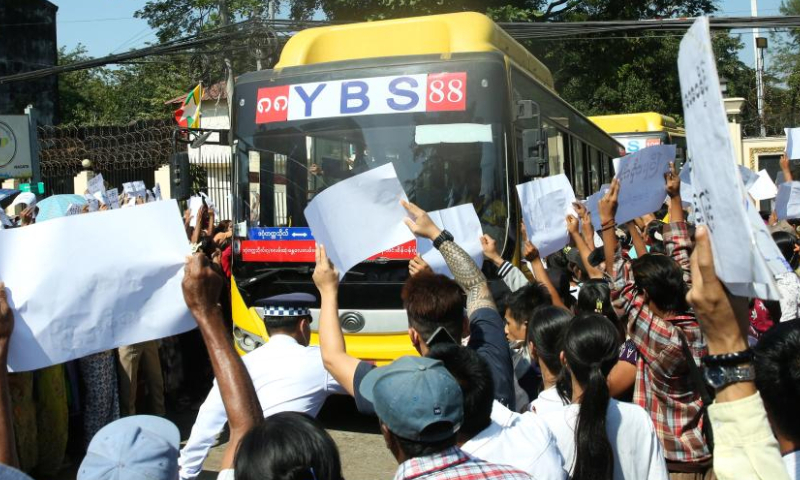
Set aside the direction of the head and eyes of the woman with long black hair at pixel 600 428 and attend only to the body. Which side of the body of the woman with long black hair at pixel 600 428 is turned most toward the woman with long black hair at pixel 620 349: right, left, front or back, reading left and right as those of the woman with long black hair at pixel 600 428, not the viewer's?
front

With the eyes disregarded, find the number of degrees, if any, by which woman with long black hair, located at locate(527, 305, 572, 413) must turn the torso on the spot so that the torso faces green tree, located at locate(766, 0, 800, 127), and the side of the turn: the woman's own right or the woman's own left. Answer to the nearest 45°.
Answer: approximately 45° to the woman's own right

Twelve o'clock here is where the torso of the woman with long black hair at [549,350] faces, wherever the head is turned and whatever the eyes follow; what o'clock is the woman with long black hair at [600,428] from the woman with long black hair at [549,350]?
the woman with long black hair at [600,428] is roughly at 7 o'clock from the woman with long black hair at [549,350].

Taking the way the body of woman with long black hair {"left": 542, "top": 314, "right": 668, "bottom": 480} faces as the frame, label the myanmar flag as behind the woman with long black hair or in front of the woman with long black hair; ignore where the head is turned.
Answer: in front

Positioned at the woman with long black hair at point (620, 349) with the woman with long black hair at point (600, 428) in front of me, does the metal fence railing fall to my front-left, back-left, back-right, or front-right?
back-right

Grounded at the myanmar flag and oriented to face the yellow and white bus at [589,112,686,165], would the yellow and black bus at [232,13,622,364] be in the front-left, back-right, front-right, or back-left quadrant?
front-right

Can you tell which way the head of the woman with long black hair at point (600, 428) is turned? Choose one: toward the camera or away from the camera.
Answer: away from the camera

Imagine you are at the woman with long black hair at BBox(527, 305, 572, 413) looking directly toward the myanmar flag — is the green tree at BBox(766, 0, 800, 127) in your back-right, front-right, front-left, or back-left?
front-right

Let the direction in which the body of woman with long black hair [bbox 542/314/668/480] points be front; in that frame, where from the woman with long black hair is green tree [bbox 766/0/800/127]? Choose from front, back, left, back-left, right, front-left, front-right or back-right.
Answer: front

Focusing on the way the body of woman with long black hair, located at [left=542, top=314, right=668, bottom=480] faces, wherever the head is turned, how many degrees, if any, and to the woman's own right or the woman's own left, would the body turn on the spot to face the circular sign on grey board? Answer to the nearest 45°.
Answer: approximately 45° to the woman's own left

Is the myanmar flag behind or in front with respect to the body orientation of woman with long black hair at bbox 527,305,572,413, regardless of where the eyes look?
in front

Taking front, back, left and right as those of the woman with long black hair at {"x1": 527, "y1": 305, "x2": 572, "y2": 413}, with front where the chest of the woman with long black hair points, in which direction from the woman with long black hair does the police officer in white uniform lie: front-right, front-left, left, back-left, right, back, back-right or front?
front-left

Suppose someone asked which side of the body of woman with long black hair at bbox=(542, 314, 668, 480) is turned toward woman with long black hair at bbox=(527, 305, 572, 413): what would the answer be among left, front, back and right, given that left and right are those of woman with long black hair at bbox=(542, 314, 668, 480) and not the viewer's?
front

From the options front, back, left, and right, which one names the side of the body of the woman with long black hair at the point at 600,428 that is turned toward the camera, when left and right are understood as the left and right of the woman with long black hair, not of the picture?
back

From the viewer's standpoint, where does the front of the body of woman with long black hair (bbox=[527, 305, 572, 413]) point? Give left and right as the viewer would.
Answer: facing away from the viewer and to the left of the viewer

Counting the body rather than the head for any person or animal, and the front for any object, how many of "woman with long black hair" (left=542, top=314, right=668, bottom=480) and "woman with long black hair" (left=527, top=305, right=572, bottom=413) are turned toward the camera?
0
